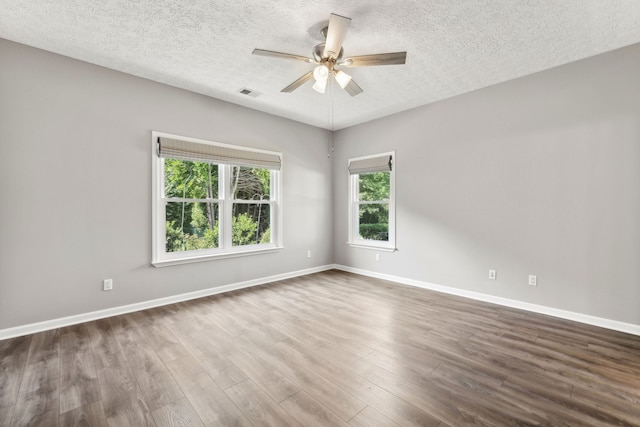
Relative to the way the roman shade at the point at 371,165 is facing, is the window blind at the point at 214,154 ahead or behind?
ahead

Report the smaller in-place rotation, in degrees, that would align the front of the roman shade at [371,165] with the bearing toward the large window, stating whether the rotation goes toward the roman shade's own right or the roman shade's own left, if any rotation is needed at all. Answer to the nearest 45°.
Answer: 0° — it already faces it

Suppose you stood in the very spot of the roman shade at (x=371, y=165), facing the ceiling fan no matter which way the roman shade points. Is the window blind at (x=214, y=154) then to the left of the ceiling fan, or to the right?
right

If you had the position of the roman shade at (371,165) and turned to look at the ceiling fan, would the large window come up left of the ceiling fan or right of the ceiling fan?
right

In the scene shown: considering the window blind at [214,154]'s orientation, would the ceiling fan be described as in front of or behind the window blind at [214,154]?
in front

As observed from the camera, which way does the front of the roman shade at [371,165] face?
facing the viewer and to the left of the viewer

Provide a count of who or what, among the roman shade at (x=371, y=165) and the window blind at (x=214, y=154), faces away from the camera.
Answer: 0

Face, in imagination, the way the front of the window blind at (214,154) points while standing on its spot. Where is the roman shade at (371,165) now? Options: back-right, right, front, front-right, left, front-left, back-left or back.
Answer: front-left

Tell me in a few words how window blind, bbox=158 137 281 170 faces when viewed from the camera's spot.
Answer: facing the viewer and to the right of the viewer

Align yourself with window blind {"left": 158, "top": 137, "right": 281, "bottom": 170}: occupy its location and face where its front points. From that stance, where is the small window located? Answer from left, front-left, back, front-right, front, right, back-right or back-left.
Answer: front-left
